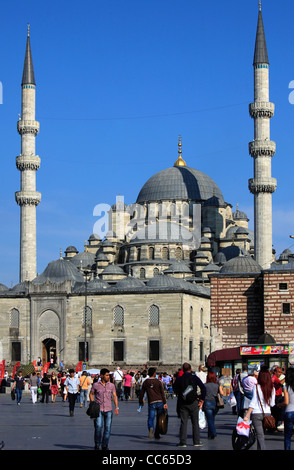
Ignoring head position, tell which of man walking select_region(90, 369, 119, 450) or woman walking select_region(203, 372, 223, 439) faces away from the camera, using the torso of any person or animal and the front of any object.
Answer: the woman walking

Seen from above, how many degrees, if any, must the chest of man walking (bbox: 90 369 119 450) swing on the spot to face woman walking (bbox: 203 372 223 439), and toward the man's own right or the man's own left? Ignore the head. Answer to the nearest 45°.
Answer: approximately 135° to the man's own left

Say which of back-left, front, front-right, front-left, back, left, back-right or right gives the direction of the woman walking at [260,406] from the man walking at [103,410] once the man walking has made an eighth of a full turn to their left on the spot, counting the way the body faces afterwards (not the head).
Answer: front

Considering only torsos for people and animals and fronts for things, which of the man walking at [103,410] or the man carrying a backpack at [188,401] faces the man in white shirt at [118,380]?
the man carrying a backpack at [188,401]

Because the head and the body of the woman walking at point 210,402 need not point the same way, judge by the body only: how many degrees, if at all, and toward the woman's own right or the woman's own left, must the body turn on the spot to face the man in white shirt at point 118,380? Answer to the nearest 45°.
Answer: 0° — they already face them

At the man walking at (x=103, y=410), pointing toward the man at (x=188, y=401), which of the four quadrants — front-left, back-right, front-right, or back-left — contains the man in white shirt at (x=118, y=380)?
front-left

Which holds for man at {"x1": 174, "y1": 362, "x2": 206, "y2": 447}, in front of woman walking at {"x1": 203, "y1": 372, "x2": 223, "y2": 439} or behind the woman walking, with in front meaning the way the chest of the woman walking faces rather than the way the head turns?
behind

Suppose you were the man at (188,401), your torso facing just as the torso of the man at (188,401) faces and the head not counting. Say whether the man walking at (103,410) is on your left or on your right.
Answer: on your left

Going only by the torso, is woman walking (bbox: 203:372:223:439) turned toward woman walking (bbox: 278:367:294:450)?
no

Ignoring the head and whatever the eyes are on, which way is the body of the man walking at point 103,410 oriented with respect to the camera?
toward the camera

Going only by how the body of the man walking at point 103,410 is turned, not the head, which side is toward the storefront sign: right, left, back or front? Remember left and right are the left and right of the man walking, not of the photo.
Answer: back

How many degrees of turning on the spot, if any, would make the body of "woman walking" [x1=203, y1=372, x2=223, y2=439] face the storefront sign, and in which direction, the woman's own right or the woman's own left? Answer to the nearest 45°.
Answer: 0° — they already face it

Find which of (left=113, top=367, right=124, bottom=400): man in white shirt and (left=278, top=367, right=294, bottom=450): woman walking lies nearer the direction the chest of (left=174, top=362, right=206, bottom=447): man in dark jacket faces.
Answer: the man in white shirt

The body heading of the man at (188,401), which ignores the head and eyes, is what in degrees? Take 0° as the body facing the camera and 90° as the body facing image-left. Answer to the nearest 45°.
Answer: approximately 180°
